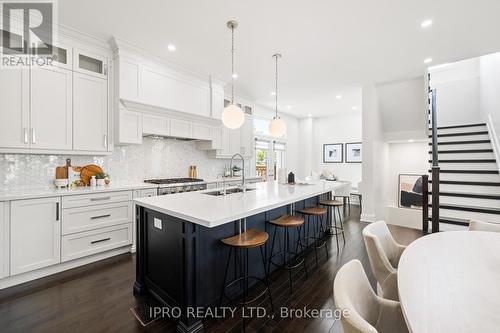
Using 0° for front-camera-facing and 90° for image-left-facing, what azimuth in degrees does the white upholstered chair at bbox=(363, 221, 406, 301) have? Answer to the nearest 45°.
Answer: approximately 315°

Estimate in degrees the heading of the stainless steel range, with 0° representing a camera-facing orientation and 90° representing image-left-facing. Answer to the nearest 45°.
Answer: approximately 315°

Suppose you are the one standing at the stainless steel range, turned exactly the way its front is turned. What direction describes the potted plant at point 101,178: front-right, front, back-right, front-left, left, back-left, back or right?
back-right

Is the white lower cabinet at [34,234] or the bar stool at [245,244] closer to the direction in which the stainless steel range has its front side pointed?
the bar stool

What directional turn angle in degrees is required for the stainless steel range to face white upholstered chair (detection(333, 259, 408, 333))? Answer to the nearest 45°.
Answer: approximately 45° to its right

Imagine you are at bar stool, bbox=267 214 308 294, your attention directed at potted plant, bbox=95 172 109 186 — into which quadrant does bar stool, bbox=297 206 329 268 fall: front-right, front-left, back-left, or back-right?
back-right
